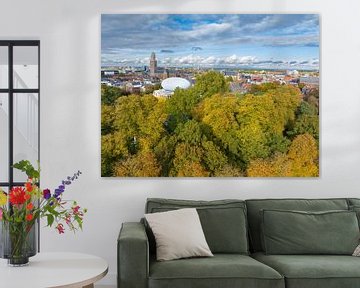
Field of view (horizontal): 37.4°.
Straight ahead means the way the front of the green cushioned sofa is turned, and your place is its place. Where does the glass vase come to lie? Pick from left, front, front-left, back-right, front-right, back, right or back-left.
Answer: front-right

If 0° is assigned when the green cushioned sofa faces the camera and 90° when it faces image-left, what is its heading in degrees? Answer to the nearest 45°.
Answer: approximately 0°

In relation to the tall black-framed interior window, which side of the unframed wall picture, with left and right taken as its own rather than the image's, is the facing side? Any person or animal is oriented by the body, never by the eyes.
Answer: right

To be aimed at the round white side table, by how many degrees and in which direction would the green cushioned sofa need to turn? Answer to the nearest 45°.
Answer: approximately 45° to its right
